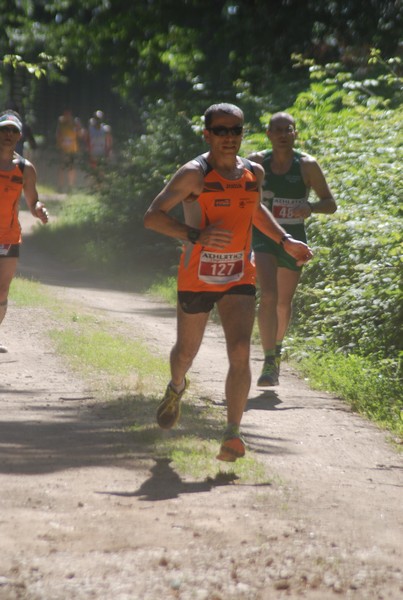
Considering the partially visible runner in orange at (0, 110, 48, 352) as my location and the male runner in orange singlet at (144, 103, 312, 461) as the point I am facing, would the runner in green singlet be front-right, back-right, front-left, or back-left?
front-left

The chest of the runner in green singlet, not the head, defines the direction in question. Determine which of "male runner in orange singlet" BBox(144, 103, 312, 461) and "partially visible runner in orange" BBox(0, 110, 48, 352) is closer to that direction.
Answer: the male runner in orange singlet

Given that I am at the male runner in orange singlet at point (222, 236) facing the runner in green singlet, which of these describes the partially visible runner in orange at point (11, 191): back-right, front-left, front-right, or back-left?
front-left

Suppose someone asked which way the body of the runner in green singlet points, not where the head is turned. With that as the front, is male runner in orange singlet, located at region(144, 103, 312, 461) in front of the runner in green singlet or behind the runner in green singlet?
in front

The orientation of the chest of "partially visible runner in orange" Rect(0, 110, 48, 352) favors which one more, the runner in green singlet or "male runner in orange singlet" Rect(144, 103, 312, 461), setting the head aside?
the male runner in orange singlet

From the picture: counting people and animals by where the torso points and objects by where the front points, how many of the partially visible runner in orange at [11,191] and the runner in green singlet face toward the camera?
2

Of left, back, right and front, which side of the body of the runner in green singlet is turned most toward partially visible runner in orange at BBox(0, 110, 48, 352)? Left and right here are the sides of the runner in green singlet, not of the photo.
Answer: right

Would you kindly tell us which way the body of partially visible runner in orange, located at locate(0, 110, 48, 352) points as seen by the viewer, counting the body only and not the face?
toward the camera

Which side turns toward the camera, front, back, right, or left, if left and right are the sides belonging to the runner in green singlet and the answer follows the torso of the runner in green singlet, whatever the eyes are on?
front
